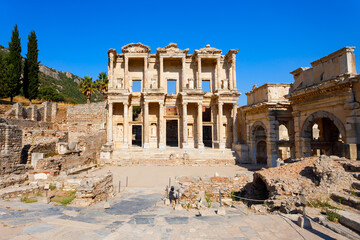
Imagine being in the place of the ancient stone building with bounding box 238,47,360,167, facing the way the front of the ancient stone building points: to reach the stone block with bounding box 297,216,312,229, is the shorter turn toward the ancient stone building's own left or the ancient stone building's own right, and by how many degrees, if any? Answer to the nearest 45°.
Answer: approximately 45° to the ancient stone building's own left

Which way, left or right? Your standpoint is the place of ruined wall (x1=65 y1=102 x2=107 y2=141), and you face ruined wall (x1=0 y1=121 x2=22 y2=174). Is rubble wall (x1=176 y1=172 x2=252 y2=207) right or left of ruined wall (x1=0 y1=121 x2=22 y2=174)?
left

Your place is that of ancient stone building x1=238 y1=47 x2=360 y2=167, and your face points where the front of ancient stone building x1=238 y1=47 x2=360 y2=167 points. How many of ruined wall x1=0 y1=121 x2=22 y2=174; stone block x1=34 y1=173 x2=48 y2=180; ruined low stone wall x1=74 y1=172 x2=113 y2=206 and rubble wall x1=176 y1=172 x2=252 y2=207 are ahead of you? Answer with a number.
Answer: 4

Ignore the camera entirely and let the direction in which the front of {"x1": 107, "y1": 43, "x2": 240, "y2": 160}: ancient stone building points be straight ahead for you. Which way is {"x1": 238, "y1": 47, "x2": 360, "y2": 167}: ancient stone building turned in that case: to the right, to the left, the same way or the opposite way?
to the right

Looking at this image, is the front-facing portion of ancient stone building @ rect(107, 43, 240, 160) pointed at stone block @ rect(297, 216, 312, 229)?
yes

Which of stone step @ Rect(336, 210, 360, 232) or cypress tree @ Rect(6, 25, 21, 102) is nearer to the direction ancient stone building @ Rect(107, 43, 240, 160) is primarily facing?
the stone step

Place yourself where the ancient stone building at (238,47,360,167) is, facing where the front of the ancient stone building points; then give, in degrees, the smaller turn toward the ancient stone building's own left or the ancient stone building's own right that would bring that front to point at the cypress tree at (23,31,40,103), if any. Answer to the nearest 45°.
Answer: approximately 45° to the ancient stone building's own right

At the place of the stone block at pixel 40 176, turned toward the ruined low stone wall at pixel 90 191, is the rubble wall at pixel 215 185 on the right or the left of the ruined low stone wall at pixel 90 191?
left

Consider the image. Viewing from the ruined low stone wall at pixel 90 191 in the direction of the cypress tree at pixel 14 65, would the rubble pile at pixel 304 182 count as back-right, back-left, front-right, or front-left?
back-right

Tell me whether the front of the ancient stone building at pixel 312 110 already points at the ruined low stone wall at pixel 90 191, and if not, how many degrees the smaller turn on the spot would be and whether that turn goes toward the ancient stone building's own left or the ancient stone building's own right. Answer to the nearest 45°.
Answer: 0° — it already faces it

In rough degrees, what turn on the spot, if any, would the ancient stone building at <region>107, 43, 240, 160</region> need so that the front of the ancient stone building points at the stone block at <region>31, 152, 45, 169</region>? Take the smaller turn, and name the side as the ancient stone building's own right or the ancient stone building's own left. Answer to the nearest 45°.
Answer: approximately 45° to the ancient stone building's own right
